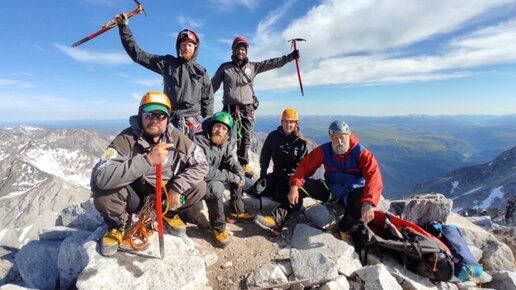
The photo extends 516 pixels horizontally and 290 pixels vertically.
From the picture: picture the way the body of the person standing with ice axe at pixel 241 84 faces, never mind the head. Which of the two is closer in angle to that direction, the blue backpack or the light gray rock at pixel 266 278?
the light gray rock

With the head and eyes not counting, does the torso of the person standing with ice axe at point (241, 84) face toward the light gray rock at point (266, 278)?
yes

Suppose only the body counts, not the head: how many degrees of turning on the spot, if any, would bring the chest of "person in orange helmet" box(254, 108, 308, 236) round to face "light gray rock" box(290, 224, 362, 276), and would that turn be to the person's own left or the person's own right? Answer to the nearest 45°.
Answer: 0° — they already face it

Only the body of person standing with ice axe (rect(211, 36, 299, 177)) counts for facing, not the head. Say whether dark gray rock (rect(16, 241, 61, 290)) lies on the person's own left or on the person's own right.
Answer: on the person's own right

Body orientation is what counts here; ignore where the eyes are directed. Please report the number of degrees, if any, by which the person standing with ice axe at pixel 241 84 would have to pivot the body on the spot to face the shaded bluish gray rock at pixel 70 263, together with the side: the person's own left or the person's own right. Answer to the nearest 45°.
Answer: approximately 45° to the person's own right

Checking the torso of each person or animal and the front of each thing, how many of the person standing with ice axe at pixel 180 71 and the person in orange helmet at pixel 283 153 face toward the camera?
2
